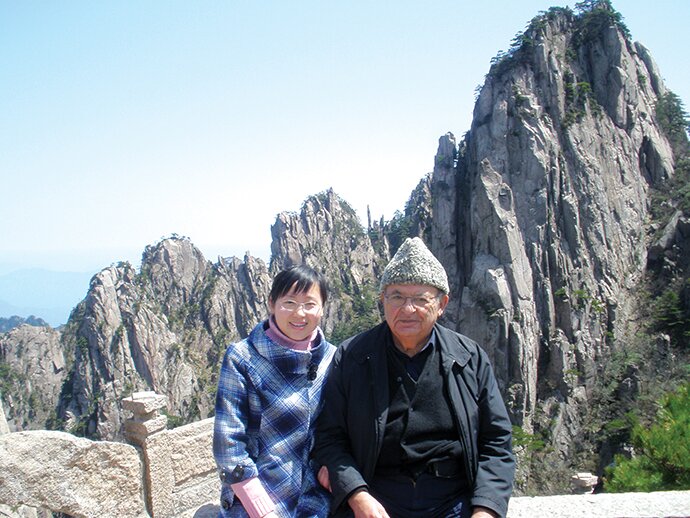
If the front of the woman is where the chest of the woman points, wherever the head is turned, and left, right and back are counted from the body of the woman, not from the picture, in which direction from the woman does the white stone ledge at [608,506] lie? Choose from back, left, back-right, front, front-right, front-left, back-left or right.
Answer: front-left

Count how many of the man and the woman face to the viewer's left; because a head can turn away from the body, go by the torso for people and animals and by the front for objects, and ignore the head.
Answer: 0

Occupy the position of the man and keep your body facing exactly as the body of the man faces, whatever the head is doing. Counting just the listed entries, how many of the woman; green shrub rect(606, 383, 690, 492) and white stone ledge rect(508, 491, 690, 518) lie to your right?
1

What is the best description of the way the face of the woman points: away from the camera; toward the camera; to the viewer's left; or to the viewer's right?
toward the camera

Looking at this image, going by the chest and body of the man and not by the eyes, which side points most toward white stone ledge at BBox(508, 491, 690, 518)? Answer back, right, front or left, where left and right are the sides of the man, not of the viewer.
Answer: left

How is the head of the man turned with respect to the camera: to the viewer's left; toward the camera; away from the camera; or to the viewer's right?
toward the camera

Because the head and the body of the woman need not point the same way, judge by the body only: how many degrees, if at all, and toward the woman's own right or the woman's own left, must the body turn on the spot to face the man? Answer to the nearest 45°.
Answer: approximately 45° to the woman's own left

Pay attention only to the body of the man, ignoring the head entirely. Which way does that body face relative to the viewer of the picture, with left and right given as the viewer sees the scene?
facing the viewer

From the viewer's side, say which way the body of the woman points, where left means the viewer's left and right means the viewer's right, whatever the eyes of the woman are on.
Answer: facing the viewer and to the right of the viewer

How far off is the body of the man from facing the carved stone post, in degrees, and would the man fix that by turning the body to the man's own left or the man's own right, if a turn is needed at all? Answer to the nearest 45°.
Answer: approximately 135° to the man's own right

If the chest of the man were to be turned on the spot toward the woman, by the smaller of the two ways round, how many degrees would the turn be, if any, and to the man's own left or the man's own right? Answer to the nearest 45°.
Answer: approximately 90° to the man's own right

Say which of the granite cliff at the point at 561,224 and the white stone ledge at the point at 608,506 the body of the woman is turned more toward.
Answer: the white stone ledge
